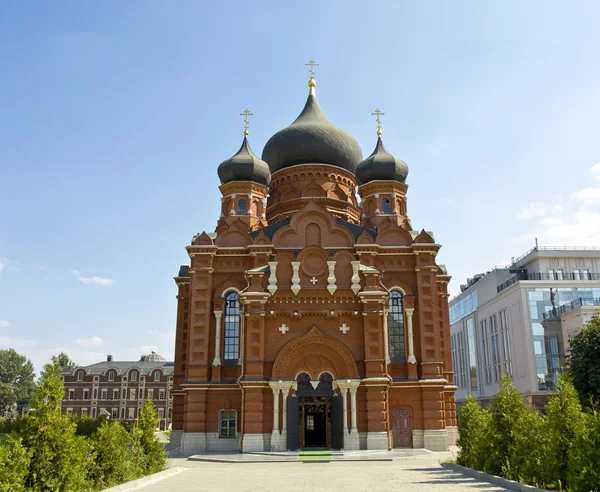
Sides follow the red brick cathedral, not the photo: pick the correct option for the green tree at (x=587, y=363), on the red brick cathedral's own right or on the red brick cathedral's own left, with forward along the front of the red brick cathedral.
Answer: on the red brick cathedral's own left

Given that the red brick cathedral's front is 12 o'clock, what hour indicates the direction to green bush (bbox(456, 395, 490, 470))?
The green bush is roughly at 11 o'clock from the red brick cathedral.

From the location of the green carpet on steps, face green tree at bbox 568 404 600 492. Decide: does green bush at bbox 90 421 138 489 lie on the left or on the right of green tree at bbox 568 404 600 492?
right

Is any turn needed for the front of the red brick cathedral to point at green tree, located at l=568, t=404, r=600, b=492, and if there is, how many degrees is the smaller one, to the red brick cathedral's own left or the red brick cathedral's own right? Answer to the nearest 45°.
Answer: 0° — it already faces it

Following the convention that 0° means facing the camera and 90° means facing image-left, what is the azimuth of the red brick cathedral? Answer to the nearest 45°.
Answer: approximately 0°
